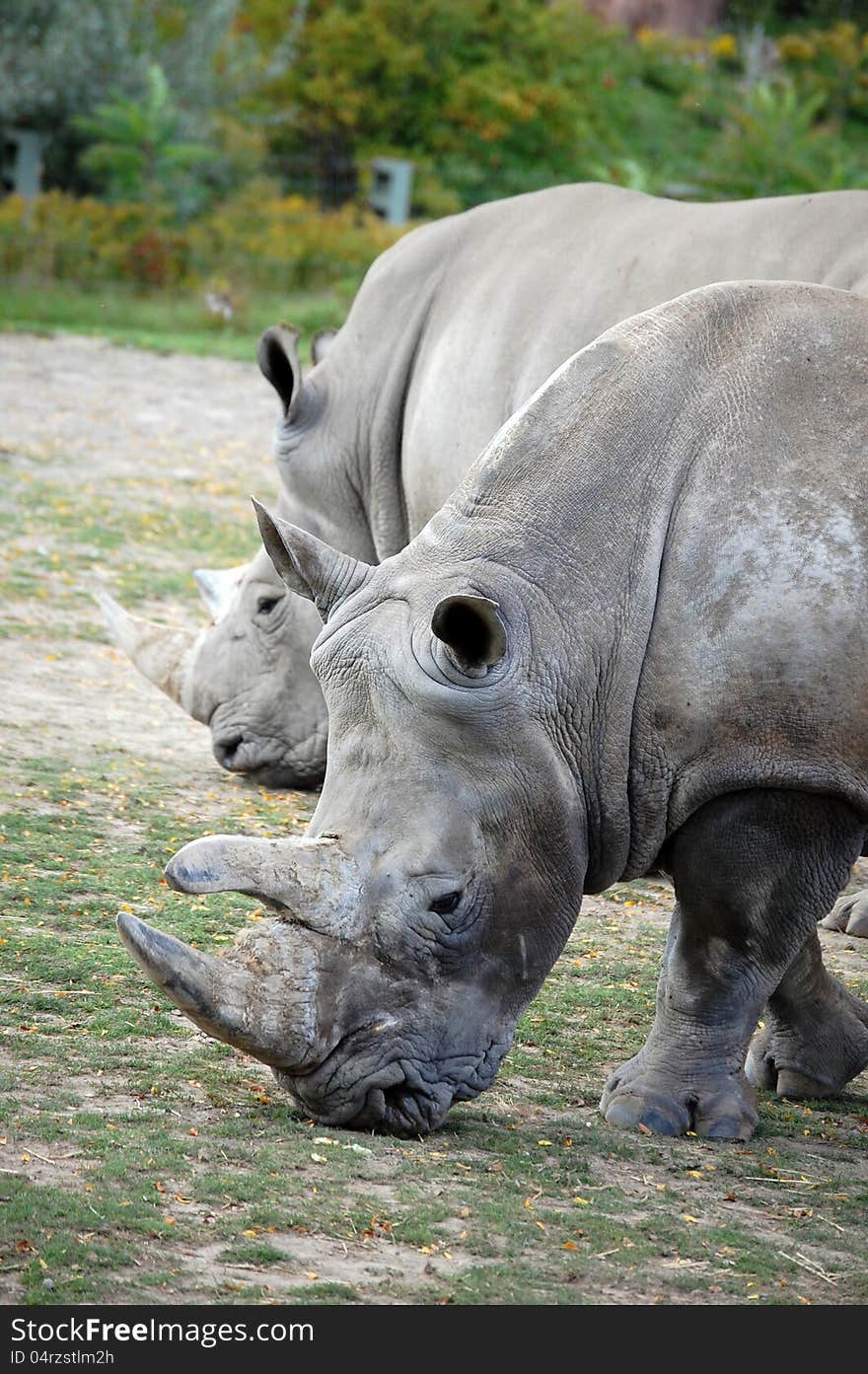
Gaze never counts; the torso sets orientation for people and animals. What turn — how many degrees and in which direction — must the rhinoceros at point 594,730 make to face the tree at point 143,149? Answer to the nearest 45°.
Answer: approximately 90° to its right

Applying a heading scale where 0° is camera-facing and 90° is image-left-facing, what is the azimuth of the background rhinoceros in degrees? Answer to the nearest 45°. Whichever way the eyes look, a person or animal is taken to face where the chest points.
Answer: approximately 90°

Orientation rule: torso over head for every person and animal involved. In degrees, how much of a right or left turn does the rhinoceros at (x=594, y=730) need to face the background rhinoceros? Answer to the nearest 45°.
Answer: approximately 90° to its right

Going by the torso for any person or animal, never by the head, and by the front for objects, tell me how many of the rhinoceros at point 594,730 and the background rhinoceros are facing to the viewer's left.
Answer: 2

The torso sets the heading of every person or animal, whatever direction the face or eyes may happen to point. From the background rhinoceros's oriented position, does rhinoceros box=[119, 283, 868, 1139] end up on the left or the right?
on its left

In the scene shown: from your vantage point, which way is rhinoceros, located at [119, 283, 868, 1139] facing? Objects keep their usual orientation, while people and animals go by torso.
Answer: to the viewer's left
